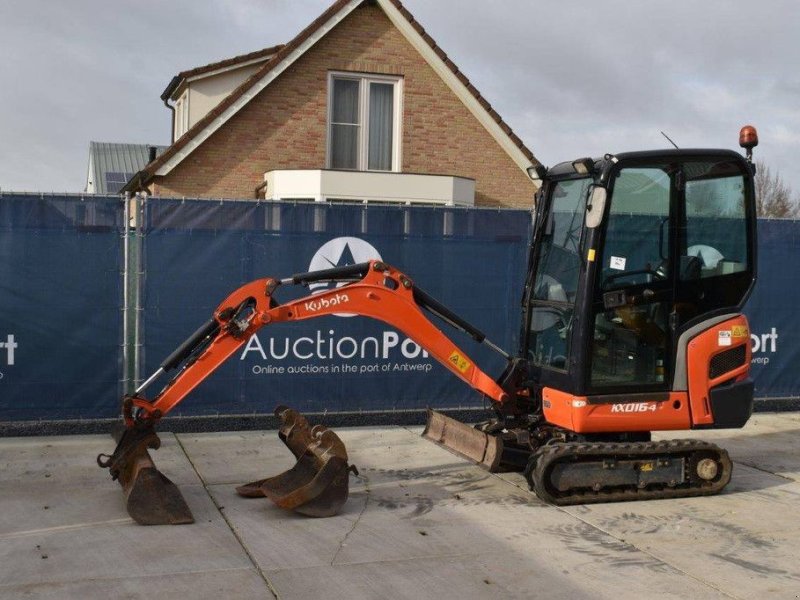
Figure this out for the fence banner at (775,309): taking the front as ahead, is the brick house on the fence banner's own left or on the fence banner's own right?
on the fence banner's own right

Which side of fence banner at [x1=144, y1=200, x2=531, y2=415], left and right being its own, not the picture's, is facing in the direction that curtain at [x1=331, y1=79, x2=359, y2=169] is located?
back

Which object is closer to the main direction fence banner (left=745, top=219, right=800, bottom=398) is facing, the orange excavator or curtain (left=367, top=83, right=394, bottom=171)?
the orange excavator

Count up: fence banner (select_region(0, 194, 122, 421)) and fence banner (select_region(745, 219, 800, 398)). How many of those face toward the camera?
2

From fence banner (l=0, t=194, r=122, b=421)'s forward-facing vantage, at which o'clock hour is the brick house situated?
The brick house is roughly at 7 o'clock from the fence banner.

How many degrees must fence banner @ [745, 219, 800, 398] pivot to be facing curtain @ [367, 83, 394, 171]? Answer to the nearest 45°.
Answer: approximately 135° to its right
